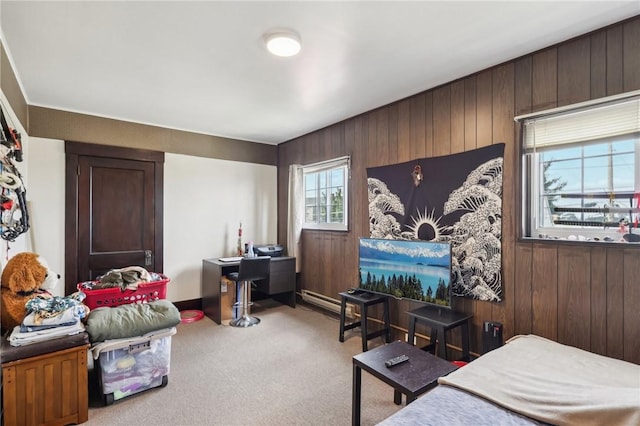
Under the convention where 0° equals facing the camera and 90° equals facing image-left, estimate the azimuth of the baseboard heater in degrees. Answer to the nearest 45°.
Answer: approximately 45°

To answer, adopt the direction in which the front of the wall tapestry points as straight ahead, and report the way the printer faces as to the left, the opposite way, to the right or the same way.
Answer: to the left

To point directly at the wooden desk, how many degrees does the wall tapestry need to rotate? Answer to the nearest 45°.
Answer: approximately 45° to its right

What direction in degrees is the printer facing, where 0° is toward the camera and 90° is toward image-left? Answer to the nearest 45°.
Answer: approximately 0°

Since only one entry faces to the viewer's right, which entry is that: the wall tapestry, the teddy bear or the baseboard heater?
the teddy bear

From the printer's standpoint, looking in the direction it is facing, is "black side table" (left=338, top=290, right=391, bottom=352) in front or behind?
in front

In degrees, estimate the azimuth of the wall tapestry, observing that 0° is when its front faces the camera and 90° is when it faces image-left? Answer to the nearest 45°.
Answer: approximately 45°

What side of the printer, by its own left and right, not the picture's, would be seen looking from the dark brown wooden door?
right

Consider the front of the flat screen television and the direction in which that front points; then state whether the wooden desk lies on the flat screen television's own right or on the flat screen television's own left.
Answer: on the flat screen television's own right
